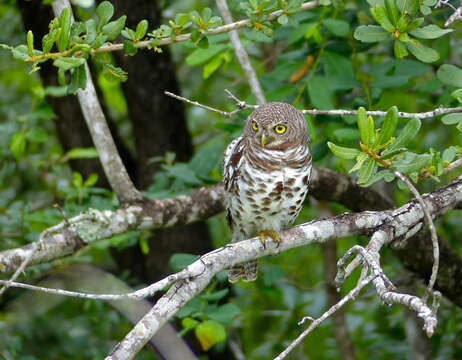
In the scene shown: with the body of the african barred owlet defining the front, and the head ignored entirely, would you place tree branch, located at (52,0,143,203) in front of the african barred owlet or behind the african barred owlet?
behind

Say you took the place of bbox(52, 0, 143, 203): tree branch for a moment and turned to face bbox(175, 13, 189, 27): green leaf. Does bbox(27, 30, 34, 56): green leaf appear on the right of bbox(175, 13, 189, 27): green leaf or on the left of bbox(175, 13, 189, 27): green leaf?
right

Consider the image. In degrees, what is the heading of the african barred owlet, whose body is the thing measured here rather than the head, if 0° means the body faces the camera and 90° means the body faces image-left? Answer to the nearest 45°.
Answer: approximately 315°

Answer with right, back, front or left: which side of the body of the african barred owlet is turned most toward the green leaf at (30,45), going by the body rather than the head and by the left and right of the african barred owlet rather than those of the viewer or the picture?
right
